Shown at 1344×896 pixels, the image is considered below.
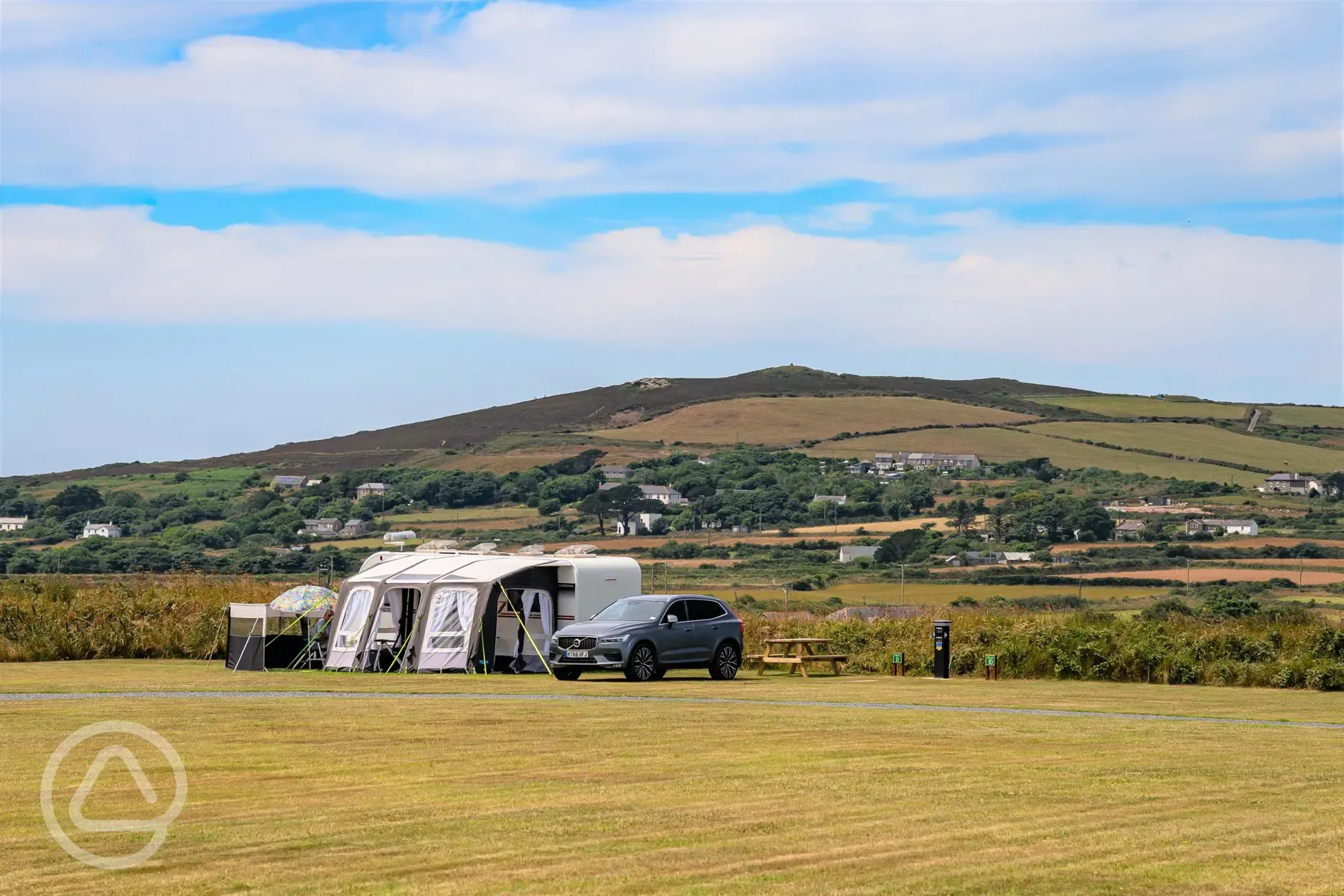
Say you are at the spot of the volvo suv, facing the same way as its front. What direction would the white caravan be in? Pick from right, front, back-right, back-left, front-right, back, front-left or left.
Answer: right

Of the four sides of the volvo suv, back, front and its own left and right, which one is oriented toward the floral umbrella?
right

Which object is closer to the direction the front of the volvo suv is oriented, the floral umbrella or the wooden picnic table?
the floral umbrella

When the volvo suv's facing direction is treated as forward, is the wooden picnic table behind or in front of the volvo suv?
behind

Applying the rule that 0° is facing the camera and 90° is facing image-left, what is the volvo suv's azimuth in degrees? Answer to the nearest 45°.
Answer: approximately 45°

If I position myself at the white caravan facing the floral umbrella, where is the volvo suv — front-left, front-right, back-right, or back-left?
back-left
